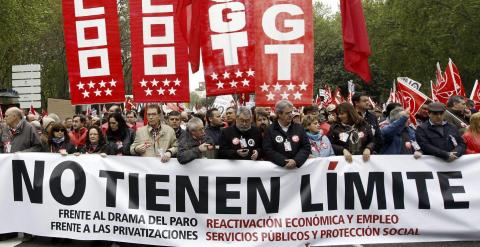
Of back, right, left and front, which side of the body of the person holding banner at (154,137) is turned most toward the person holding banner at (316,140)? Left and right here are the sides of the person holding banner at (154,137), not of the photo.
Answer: left

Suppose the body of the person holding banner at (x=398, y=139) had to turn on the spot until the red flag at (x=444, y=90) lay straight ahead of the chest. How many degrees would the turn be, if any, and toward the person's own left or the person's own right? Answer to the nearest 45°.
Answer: approximately 135° to the person's own left

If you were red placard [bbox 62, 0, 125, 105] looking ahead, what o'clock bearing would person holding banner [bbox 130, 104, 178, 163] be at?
The person holding banner is roughly at 11 o'clock from the red placard.

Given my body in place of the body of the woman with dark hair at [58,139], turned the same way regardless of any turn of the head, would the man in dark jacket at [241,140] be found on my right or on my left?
on my left

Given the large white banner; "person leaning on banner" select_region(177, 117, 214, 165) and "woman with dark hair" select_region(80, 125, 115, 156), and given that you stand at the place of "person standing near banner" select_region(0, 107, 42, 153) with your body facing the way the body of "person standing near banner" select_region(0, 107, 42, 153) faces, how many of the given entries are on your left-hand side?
3

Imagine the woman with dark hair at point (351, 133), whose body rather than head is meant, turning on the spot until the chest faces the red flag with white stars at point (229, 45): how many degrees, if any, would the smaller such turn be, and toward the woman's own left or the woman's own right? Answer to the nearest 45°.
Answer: approximately 90° to the woman's own right

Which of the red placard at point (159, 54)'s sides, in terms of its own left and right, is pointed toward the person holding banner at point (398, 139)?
left

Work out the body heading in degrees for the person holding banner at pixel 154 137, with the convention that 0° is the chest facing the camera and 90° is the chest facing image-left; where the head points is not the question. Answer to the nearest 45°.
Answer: approximately 0°
